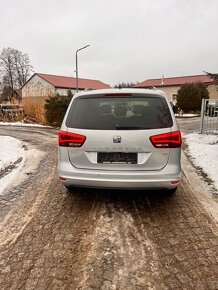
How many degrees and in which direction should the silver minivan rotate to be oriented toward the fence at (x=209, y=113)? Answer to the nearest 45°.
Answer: approximately 45° to its right

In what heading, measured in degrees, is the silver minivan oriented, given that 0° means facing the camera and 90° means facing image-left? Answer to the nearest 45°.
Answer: approximately 180°
